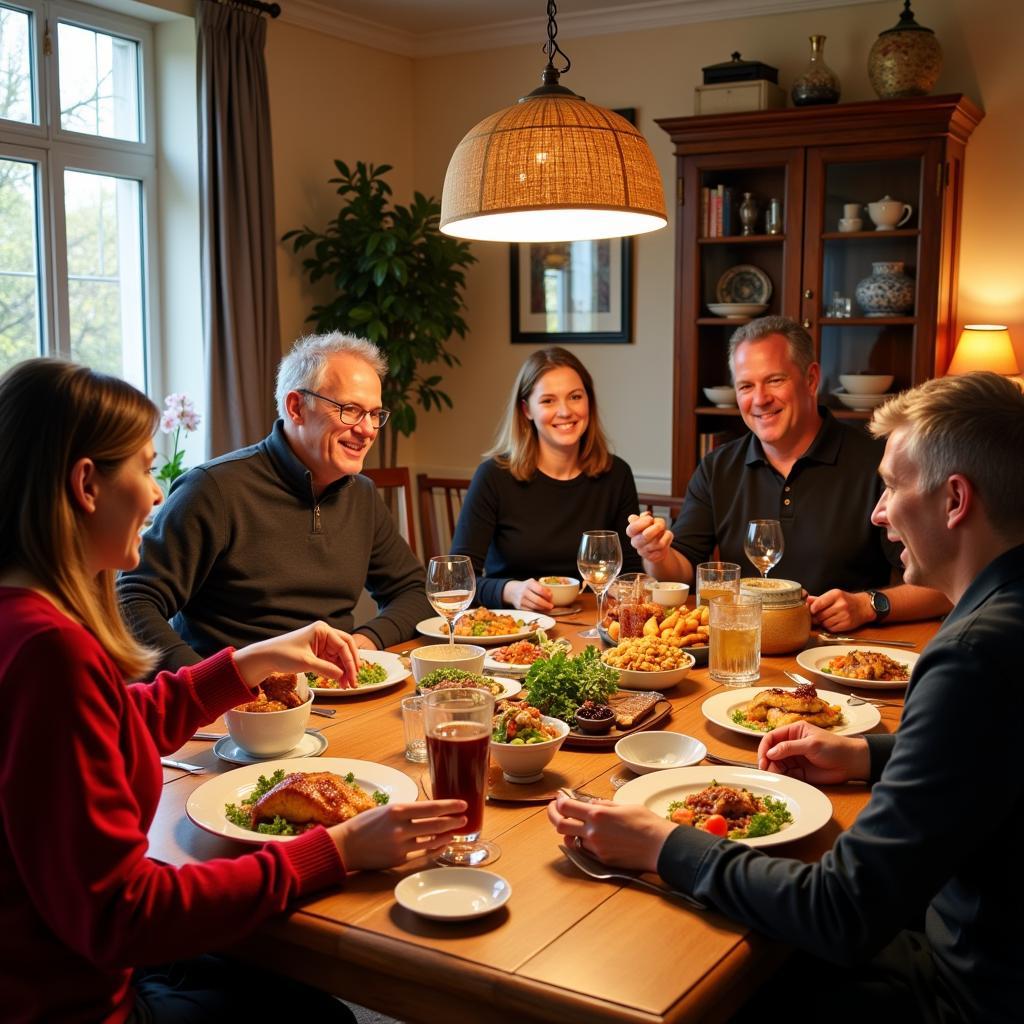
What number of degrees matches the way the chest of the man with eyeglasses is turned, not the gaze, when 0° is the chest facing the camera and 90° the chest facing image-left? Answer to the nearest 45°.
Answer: approximately 315°

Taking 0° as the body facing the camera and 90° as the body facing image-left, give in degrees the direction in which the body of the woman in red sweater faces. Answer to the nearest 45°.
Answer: approximately 270°

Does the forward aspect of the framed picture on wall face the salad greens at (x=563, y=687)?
yes

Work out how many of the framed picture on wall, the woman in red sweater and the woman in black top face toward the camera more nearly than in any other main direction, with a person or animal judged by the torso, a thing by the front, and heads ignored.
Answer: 2

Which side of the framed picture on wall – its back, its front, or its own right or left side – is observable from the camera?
front

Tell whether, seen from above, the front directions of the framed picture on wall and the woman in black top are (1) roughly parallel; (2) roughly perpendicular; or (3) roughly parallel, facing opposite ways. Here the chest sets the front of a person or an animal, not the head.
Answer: roughly parallel

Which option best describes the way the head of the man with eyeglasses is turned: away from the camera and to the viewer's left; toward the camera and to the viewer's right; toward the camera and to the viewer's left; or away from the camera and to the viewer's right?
toward the camera and to the viewer's right

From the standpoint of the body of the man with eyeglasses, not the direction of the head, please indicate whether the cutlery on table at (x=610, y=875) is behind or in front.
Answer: in front

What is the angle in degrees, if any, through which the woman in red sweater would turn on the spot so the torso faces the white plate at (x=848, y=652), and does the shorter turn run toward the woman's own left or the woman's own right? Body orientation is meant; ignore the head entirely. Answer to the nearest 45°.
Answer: approximately 45° to the woman's own left

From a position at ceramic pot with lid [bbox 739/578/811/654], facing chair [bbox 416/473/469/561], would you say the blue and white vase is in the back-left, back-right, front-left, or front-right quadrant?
front-right

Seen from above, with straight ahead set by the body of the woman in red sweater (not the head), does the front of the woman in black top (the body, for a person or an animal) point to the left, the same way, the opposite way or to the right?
to the right

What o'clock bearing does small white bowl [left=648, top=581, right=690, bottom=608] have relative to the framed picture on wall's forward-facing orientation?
The small white bowl is roughly at 12 o'clock from the framed picture on wall.

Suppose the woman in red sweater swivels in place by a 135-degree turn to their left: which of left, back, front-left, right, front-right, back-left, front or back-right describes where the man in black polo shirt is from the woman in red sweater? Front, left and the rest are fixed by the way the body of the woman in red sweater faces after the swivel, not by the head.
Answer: right

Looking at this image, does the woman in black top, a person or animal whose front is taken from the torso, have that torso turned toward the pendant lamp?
yes

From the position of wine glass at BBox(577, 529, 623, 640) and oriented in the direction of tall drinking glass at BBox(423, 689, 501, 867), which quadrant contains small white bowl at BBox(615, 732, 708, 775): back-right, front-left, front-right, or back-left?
front-left

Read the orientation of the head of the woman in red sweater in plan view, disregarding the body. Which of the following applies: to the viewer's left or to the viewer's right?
to the viewer's right

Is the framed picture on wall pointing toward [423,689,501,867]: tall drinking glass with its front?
yes

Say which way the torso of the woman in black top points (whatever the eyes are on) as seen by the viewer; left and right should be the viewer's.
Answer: facing the viewer

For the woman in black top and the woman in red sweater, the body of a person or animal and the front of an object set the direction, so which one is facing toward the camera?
the woman in black top
